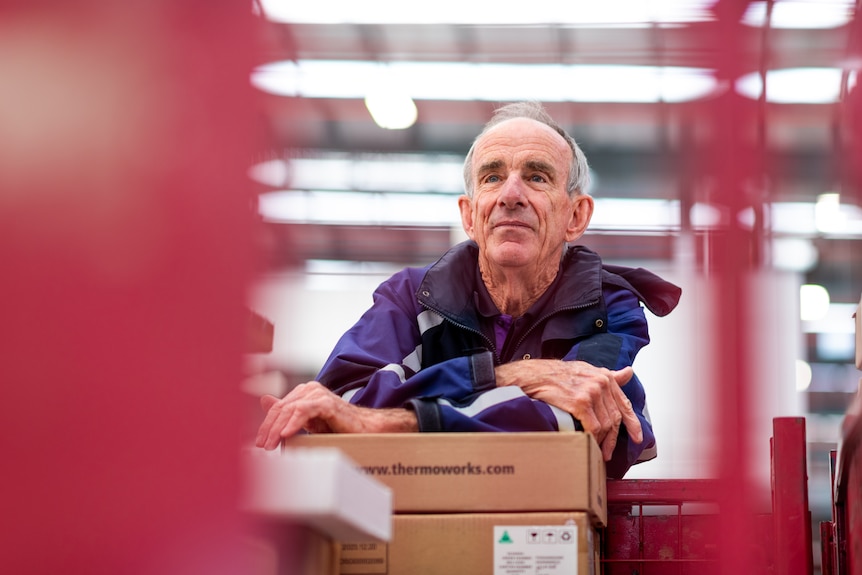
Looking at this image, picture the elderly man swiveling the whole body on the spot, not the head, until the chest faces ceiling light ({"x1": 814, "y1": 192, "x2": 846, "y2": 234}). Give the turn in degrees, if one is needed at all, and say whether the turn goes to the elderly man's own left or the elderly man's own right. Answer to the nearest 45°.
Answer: approximately 180°

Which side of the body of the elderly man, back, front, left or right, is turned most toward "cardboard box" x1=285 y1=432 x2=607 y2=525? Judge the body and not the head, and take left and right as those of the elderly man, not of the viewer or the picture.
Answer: front

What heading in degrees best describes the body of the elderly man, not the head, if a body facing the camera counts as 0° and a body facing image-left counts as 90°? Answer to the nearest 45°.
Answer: approximately 0°

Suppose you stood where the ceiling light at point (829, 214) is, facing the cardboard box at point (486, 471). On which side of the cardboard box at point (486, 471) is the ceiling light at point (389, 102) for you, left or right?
right

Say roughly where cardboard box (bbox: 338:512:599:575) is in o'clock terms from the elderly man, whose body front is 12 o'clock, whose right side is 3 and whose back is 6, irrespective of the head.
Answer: The cardboard box is roughly at 12 o'clock from the elderly man.

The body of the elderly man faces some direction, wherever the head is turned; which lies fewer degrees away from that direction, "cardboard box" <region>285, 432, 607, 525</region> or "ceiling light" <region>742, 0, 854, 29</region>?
the cardboard box

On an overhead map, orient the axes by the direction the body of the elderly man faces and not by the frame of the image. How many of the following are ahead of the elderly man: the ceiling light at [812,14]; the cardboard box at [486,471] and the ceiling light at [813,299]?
1

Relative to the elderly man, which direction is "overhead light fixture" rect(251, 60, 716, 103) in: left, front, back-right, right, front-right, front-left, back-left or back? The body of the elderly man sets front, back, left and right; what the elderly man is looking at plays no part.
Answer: back

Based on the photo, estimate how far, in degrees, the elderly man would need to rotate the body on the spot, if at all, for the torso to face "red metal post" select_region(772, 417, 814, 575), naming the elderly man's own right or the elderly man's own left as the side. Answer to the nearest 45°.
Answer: approximately 45° to the elderly man's own left

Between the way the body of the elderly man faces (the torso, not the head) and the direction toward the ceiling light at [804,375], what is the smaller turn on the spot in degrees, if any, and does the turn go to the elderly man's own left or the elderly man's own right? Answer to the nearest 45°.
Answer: approximately 180°

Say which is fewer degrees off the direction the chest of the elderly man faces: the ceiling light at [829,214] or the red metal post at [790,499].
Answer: the red metal post

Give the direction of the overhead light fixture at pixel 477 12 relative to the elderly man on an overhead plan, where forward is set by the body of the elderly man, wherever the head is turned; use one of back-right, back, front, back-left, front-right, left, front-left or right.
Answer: back
